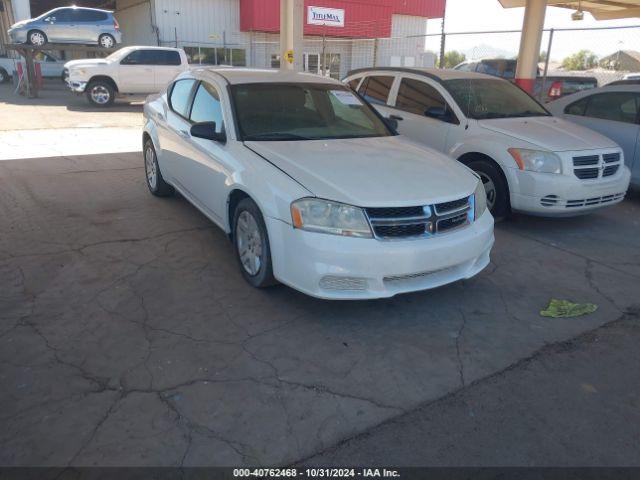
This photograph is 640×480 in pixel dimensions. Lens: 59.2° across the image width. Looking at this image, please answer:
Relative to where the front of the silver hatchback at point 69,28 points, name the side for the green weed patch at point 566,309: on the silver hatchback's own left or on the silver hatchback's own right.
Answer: on the silver hatchback's own left

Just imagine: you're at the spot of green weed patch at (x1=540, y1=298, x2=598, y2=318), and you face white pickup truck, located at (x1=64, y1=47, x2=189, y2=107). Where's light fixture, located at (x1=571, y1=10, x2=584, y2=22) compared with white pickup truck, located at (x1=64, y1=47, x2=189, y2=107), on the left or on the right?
right

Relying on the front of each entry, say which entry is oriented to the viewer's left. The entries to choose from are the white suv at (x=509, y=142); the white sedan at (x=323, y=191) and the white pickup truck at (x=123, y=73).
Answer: the white pickup truck at (x=123, y=73)

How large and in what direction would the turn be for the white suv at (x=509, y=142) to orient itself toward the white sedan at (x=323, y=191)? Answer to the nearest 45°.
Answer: approximately 90° to its right

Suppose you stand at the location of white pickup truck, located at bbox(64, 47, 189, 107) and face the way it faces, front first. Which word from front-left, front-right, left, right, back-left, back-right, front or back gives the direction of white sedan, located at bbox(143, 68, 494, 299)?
left

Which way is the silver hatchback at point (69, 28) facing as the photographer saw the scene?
facing to the left of the viewer

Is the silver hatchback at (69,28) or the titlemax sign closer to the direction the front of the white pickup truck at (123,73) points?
the silver hatchback

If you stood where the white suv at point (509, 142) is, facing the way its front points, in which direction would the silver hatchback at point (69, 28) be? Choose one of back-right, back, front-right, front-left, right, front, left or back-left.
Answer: back

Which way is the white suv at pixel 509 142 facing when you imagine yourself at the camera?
facing the viewer and to the right of the viewer

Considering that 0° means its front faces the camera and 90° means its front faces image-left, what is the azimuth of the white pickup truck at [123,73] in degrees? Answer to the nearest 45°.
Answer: approximately 90°

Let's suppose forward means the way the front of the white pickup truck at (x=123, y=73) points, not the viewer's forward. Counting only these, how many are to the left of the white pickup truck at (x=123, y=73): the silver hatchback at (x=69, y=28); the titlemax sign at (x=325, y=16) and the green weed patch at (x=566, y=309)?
1

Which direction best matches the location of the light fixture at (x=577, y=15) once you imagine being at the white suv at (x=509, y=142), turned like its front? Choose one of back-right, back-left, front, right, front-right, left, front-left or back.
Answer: back-left

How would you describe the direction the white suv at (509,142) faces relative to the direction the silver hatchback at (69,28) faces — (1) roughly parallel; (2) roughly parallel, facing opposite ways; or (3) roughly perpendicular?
roughly perpendicular

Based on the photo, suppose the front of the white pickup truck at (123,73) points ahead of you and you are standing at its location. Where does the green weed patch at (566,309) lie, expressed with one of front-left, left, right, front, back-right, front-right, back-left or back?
left
